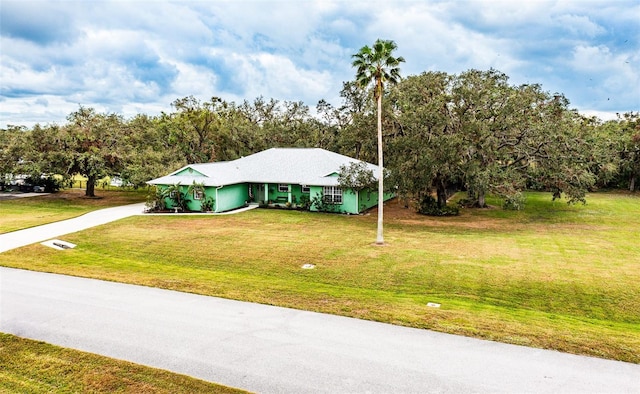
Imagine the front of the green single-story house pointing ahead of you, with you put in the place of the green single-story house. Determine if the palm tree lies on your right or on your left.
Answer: on your left

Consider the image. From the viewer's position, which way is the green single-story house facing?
facing the viewer and to the left of the viewer
